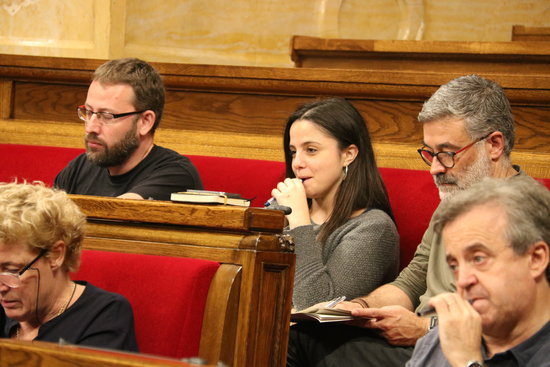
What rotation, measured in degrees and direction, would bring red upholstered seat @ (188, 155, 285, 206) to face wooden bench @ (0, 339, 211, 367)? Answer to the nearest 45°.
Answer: approximately 45° to its left

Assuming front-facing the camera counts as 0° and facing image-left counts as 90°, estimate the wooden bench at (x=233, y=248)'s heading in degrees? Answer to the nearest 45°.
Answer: approximately 45°

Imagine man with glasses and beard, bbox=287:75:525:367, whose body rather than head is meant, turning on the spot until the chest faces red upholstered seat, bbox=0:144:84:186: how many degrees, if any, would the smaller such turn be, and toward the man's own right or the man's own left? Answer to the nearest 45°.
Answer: approximately 45° to the man's own right

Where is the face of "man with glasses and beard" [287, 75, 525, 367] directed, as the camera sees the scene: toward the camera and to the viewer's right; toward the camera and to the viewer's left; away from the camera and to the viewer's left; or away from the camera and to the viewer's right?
toward the camera and to the viewer's left

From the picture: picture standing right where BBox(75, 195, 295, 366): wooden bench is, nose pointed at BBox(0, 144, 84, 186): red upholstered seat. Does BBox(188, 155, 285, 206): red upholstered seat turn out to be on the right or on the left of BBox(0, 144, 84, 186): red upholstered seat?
right

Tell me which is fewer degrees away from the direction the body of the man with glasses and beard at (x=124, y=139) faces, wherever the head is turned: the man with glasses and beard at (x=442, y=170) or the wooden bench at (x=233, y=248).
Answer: the wooden bench

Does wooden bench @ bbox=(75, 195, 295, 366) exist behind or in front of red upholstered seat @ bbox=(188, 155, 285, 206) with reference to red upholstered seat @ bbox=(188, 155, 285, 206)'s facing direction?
in front

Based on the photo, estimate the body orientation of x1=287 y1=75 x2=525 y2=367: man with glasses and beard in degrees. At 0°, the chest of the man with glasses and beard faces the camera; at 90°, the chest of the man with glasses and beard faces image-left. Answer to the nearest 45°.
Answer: approximately 45°

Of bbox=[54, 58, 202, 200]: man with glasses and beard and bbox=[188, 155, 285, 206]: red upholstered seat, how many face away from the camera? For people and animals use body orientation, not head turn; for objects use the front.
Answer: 0

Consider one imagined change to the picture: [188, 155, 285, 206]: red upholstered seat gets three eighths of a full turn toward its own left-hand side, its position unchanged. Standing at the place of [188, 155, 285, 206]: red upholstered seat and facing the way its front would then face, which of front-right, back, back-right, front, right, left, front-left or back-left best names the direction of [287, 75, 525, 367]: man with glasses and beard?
front-right

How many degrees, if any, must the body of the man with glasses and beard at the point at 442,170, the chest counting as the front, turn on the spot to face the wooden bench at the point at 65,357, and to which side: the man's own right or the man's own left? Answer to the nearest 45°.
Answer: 0° — they already face it

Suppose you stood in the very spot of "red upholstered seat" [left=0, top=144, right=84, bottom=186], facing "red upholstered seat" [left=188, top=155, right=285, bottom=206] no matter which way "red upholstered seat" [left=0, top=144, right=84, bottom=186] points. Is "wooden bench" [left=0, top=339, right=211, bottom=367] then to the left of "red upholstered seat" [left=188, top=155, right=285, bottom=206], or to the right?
right
